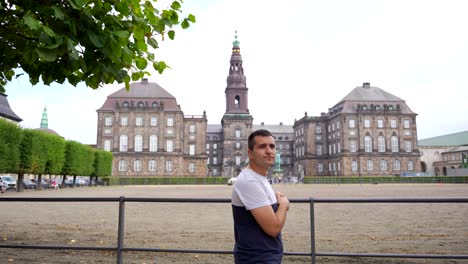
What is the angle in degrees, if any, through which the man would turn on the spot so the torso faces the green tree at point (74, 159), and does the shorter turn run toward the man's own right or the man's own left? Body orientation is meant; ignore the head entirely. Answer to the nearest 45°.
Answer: approximately 135° to the man's own left

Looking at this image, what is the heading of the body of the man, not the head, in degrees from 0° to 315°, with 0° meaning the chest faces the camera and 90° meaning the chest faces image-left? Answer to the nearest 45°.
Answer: approximately 270°

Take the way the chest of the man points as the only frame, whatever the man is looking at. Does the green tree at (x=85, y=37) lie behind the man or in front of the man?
behind

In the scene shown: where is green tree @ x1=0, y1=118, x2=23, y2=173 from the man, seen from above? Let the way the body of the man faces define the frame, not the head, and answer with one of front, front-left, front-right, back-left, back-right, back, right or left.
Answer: back-left
